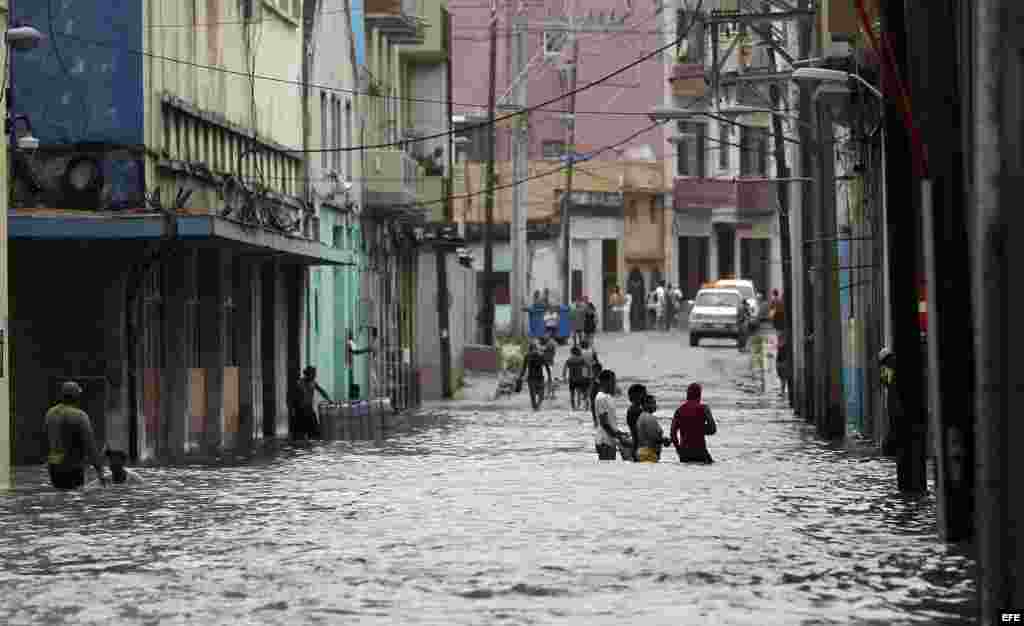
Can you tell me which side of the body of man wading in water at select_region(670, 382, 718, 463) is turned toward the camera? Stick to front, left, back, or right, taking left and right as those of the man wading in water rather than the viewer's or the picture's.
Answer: back

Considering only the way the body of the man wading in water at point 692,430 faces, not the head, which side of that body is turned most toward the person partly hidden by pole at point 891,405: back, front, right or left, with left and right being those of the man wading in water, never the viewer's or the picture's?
right

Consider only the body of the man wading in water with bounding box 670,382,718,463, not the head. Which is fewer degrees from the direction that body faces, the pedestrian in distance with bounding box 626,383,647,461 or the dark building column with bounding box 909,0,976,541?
the pedestrian in distance

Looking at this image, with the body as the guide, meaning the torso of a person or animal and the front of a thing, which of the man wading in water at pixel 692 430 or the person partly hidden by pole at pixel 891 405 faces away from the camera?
the man wading in water

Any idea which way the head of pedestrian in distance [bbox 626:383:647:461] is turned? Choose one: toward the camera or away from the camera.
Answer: away from the camera
